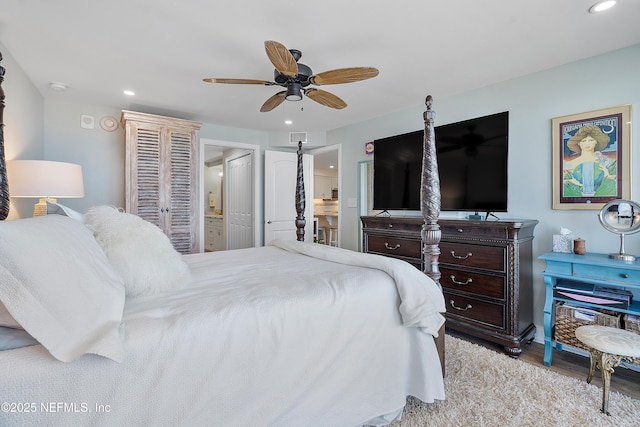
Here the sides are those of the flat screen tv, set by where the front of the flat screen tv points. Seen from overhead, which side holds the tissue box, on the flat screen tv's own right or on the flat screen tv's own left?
on the flat screen tv's own left

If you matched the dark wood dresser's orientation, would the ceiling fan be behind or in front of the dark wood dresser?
in front

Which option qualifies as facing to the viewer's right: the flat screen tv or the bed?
the bed

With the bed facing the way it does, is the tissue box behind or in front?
in front

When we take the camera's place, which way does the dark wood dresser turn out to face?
facing the viewer and to the left of the viewer

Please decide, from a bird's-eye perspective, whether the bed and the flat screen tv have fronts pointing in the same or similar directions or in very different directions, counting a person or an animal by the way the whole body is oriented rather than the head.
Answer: very different directions

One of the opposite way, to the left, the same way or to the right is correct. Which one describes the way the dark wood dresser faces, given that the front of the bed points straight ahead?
the opposite way

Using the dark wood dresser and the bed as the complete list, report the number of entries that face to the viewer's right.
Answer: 1

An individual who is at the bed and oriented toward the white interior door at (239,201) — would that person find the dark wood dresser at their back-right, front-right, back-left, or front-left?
front-right

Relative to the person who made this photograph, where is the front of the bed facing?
facing to the right of the viewer

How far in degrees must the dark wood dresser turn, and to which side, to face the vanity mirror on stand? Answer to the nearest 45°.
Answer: approximately 135° to its left

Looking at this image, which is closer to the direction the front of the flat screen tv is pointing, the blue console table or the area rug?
the area rug
